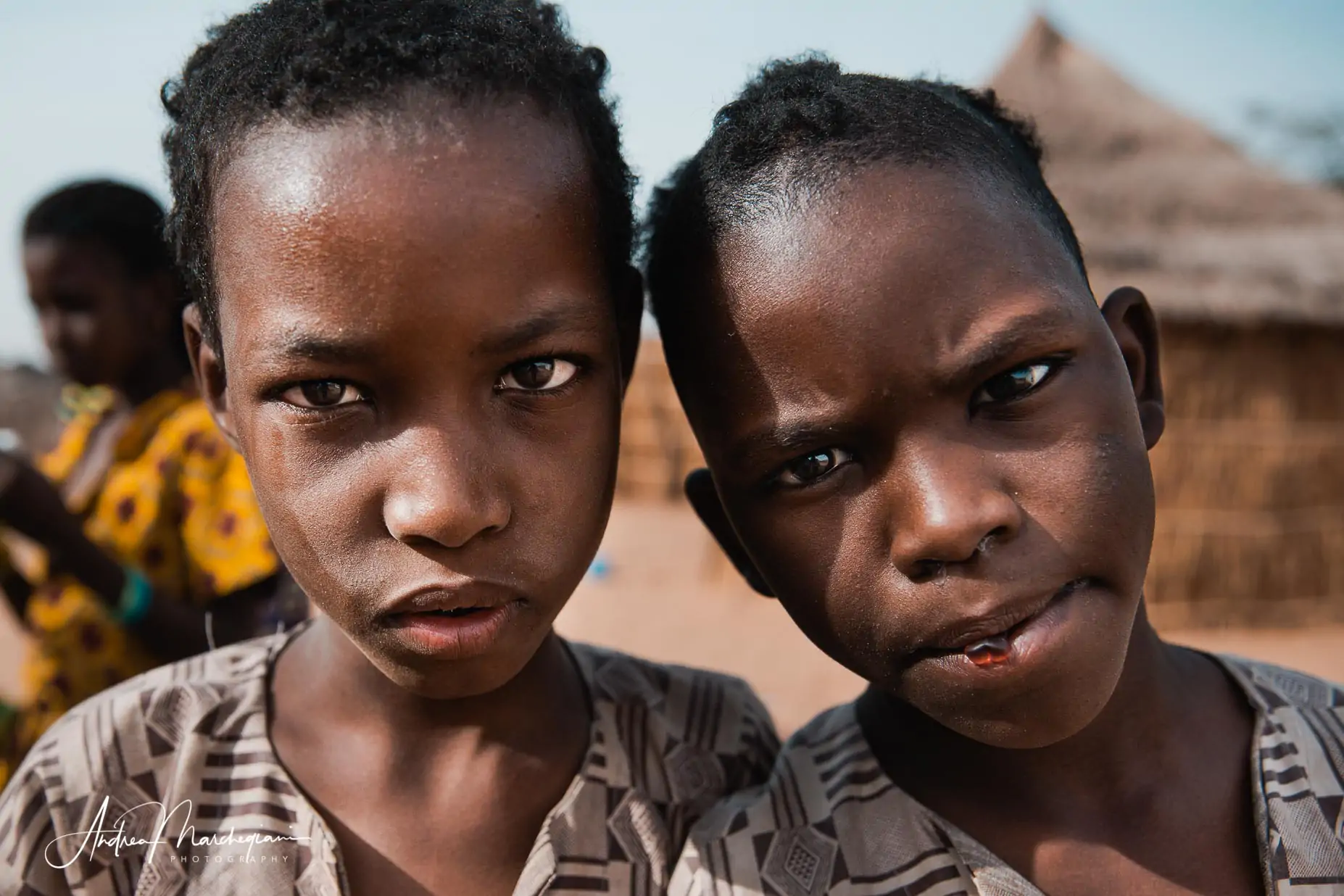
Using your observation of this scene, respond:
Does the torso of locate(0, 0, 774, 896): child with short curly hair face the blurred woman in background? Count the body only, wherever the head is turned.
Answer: no

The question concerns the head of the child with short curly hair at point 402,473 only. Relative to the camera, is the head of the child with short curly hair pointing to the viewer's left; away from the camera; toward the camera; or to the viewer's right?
toward the camera

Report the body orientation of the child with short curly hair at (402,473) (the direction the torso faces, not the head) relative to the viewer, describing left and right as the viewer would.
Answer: facing the viewer

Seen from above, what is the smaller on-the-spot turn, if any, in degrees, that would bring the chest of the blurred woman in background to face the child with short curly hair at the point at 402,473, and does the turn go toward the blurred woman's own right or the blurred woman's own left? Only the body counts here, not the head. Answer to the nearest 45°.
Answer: approximately 45° to the blurred woman's own left

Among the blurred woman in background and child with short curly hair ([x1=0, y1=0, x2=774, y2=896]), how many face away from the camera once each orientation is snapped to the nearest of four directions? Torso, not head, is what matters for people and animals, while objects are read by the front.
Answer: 0
